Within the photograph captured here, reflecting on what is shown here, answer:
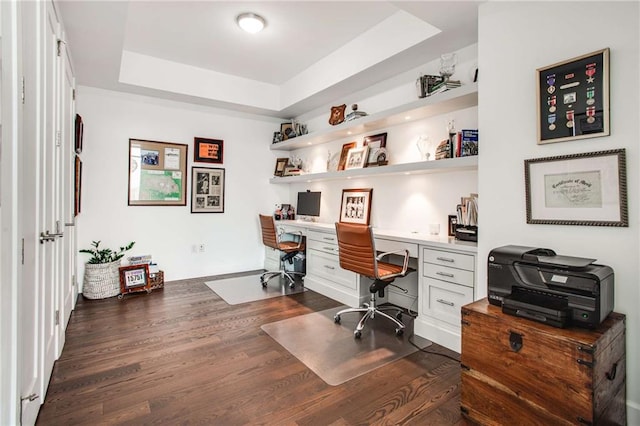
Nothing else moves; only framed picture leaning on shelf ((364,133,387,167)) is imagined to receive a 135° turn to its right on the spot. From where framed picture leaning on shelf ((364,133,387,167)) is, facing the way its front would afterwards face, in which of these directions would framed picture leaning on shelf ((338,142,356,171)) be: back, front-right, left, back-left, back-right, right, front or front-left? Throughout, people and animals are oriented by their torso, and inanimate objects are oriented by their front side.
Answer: front-left

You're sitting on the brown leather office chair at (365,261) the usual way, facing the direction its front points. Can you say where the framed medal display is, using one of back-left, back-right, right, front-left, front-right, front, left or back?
right

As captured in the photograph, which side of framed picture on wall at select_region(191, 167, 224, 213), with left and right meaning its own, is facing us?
front

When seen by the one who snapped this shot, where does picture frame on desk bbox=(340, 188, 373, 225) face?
facing the viewer and to the left of the viewer

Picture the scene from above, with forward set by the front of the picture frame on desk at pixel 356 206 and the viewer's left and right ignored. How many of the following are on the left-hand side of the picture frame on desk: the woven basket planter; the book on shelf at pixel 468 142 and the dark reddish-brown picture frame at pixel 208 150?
1

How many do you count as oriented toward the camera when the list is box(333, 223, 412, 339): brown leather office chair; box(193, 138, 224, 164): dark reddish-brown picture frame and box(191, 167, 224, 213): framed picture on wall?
2

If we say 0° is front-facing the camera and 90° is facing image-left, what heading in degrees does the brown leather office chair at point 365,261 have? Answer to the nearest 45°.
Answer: approximately 225°

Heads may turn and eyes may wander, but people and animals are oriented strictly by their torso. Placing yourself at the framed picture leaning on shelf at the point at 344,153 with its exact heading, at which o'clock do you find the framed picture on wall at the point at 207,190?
The framed picture on wall is roughly at 2 o'clock from the framed picture leaning on shelf.

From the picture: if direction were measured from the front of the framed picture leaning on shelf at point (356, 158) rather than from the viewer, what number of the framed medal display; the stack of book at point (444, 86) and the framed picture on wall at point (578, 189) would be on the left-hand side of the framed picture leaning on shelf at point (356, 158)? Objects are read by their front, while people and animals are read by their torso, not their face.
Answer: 3

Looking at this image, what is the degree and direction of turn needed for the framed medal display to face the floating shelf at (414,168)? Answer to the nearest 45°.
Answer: approximately 90° to its right
